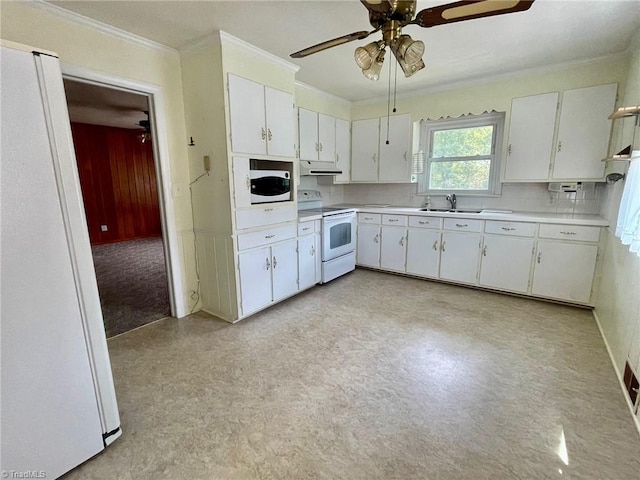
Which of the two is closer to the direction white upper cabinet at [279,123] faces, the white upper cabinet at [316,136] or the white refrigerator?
the white refrigerator

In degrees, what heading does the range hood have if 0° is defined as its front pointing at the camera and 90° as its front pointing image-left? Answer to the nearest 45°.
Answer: approximately 315°

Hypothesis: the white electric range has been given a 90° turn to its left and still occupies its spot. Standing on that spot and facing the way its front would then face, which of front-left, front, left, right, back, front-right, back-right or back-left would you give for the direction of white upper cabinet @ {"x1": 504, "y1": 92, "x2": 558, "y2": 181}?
front-right

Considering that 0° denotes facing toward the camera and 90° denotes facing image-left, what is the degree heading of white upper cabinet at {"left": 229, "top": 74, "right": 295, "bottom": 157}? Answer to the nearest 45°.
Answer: approximately 315°

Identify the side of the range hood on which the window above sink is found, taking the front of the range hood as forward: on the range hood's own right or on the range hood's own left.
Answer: on the range hood's own left

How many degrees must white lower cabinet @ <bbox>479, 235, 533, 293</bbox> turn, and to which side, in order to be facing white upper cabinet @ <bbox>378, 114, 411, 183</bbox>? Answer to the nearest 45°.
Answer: approximately 90° to its right

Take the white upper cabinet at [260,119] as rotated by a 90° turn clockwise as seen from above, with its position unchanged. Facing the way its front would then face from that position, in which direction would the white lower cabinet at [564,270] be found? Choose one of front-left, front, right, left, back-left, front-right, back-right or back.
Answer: back-left

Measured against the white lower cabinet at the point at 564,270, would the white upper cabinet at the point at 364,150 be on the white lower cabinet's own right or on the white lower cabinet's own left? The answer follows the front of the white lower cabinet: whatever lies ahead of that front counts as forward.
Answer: on the white lower cabinet's own right

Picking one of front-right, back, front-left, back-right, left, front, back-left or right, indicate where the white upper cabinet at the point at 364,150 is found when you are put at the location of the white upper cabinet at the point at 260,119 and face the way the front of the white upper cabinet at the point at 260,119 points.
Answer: left

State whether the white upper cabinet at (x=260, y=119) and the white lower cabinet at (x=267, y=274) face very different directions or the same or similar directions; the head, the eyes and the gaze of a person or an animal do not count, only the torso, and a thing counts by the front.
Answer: same or similar directions

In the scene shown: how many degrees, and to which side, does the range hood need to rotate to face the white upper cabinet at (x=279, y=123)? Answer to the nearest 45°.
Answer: approximately 90° to its right

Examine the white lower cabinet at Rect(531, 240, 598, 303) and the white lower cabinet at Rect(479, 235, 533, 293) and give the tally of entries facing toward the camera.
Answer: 2

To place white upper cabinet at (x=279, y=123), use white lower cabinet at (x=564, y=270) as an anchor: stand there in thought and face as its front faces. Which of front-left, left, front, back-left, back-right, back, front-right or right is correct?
front-right

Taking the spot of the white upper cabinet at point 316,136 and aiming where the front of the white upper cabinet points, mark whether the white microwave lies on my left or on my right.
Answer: on my right
